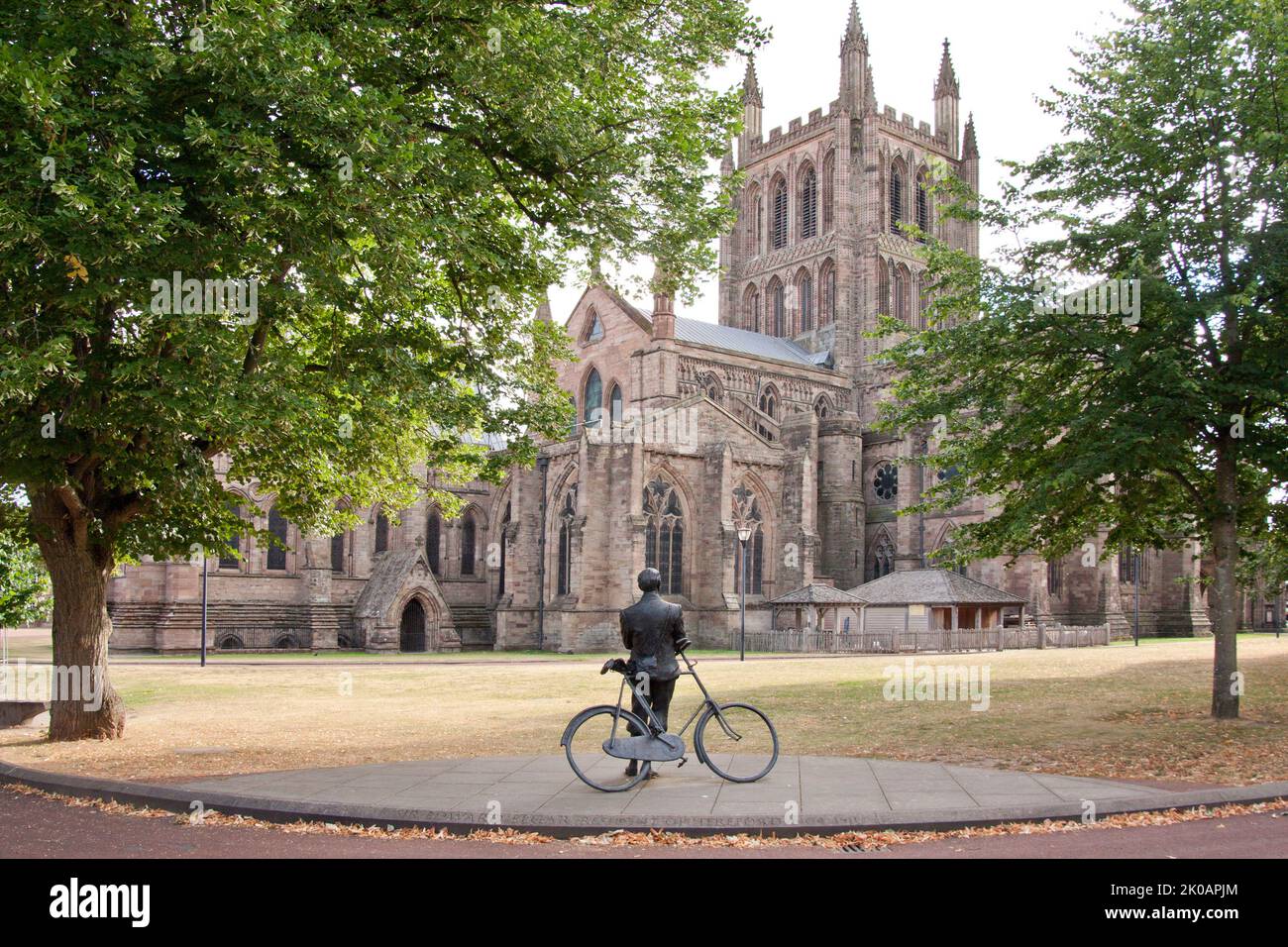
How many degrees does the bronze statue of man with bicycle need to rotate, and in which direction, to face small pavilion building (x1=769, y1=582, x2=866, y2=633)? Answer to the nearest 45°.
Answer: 0° — it already faces it

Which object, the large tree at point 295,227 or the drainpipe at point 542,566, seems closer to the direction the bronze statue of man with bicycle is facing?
the drainpipe

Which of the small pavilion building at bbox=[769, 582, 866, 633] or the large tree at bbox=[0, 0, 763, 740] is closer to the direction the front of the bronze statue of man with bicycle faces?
the small pavilion building

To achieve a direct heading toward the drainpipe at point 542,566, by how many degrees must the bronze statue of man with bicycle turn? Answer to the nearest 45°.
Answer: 0° — it already faces it

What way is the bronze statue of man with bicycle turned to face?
away from the camera

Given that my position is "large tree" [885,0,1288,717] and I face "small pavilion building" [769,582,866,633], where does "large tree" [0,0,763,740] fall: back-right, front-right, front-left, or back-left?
back-left

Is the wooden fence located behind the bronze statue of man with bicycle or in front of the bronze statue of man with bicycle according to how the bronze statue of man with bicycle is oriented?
in front

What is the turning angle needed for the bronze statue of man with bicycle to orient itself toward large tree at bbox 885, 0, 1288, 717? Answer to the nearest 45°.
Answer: approximately 45° to its right

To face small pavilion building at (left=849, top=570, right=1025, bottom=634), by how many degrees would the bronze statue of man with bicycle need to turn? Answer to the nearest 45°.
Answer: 0° — it already faces it
